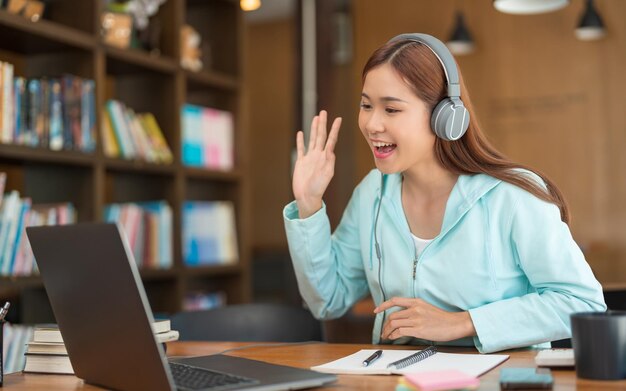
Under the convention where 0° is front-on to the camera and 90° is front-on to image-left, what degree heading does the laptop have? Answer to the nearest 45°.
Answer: approximately 225°

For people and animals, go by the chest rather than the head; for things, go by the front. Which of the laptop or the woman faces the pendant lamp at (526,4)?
the laptop

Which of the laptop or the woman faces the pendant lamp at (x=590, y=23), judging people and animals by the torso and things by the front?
the laptop

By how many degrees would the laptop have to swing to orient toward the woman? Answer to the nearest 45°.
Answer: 0° — it already faces them

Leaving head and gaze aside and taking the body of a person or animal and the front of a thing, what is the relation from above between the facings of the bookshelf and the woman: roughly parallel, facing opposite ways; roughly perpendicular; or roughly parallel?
roughly perpendicular

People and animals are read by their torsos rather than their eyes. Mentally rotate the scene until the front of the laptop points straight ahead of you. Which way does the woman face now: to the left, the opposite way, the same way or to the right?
the opposite way
